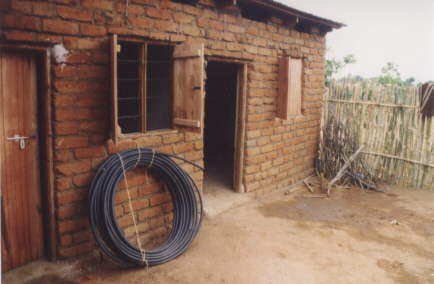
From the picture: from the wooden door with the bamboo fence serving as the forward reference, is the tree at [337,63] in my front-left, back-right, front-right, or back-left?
front-left

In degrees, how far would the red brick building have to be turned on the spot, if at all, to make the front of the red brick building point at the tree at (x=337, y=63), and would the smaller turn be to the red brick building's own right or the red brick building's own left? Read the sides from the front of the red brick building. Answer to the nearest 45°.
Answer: approximately 90° to the red brick building's own left

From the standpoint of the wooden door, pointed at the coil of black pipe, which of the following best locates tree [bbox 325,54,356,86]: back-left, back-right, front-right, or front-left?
front-left

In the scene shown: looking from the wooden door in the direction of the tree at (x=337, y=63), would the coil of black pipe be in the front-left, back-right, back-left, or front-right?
front-right

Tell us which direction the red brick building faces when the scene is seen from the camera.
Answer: facing the viewer and to the right of the viewer

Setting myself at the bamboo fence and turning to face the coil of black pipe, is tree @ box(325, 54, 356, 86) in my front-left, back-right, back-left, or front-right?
back-right
